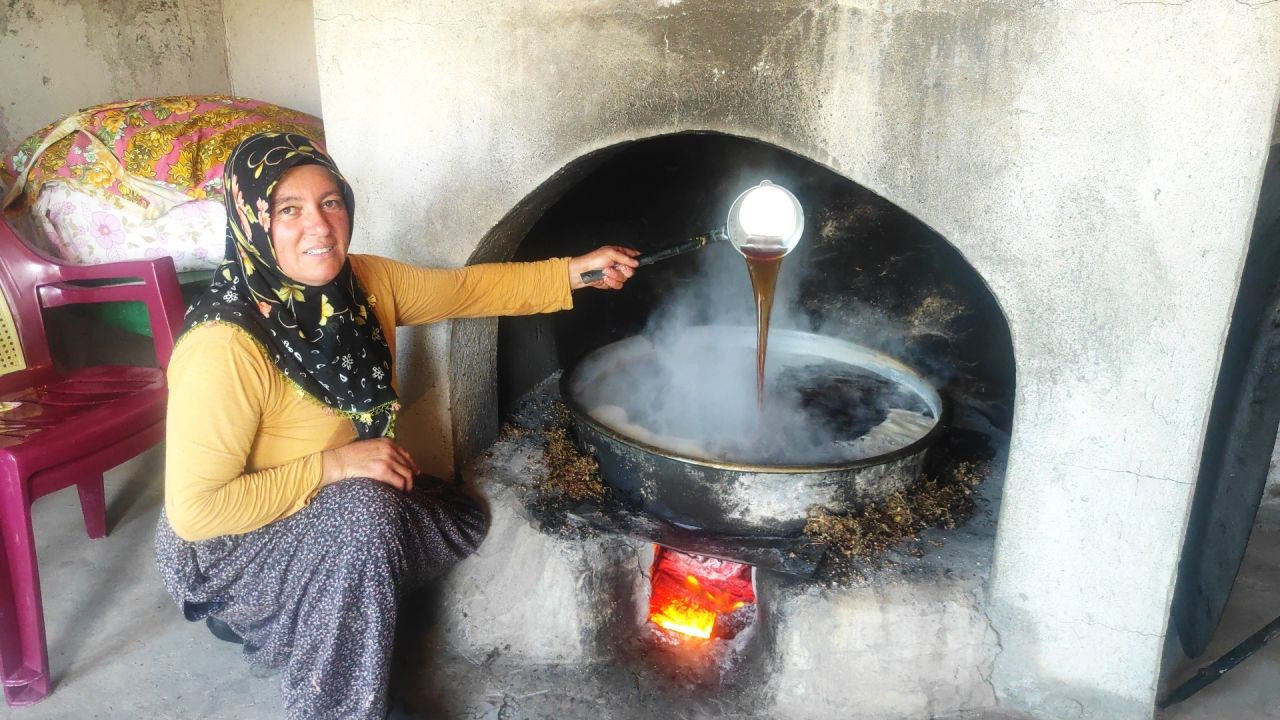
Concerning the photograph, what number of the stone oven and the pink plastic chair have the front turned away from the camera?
0

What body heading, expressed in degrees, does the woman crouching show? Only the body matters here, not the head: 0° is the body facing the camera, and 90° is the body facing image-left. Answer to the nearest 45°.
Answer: approximately 315°

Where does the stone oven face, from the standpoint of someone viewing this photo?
facing the viewer

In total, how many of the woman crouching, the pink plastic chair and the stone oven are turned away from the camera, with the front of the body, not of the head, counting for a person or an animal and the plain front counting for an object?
0

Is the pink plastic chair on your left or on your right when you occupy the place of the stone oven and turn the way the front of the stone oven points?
on your right

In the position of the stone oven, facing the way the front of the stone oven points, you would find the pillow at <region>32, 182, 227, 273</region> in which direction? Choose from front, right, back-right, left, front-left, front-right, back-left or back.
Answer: right

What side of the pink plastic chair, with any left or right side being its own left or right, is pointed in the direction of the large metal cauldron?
front

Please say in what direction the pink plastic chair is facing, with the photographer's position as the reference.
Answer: facing the viewer and to the right of the viewer

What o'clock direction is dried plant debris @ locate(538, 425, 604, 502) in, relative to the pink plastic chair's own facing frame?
The dried plant debris is roughly at 12 o'clock from the pink plastic chair.

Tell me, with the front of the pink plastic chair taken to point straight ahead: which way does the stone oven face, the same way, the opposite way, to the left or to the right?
to the right
